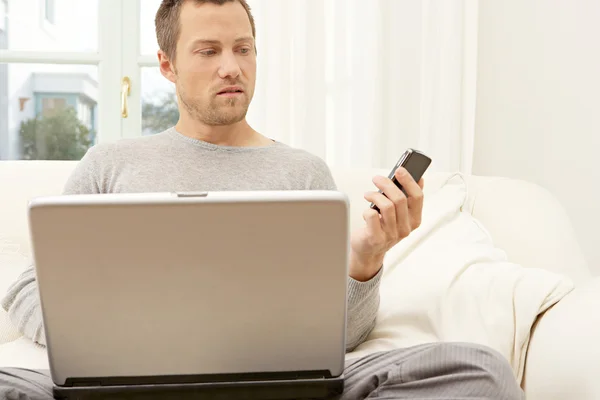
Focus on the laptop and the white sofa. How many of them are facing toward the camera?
1

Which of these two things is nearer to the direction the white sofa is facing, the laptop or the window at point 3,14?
the laptop

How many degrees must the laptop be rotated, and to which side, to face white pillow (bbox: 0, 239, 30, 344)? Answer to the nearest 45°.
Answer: approximately 45° to its left

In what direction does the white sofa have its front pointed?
toward the camera

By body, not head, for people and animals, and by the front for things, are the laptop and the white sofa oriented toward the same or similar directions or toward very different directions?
very different directions

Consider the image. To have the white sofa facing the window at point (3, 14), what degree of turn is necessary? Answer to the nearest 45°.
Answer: approximately 135° to its right

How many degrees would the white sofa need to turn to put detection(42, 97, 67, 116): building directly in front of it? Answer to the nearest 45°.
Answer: approximately 135° to its right

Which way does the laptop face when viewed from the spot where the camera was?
facing away from the viewer

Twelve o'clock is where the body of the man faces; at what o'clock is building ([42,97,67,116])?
The building is roughly at 5 o'clock from the man.

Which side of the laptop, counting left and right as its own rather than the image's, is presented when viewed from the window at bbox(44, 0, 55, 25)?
front

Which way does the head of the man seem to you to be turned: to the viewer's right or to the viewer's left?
to the viewer's right

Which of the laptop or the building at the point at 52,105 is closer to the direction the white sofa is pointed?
the laptop

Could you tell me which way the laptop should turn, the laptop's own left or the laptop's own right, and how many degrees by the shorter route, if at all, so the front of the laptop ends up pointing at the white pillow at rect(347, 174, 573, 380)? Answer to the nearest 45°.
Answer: approximately 45° to the laptop's own right

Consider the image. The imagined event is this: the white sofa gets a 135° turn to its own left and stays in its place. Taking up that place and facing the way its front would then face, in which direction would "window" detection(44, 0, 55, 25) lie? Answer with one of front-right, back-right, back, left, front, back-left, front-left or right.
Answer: left

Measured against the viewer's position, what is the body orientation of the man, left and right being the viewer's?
facing the viewer

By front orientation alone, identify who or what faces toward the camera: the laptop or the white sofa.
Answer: the white sofa
